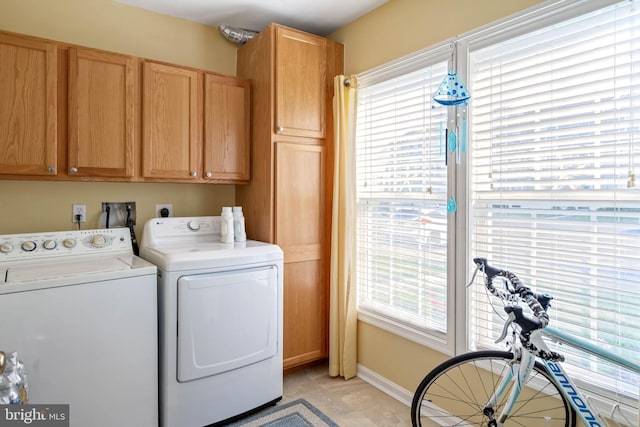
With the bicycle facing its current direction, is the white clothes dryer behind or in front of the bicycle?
in front

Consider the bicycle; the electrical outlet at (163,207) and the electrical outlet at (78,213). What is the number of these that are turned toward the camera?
2

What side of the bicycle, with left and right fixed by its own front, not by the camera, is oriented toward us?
left

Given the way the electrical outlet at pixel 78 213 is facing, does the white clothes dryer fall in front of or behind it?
in front

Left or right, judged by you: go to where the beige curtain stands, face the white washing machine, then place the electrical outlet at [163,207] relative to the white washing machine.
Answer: right

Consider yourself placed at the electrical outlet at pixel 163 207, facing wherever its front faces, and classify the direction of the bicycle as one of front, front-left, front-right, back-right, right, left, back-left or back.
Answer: front-left

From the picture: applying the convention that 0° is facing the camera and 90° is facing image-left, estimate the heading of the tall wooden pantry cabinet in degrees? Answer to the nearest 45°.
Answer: approximately 315°

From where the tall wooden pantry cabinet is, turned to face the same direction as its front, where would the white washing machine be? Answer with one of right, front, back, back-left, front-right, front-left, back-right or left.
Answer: right

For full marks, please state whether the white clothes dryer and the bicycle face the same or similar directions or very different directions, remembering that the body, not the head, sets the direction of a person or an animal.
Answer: very different directions
